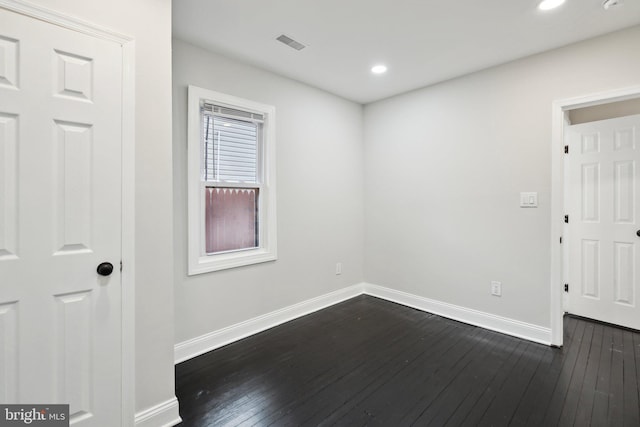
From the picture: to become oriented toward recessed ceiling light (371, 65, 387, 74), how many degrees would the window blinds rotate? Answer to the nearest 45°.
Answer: approximately 45° to its left

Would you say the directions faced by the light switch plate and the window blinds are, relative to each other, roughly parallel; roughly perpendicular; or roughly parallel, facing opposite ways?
roughly perpendicular

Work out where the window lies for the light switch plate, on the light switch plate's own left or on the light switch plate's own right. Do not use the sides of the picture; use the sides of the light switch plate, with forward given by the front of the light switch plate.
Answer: on the light switch plate's own right

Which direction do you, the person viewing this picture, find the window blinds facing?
facing the viewer and to the right of the viewer

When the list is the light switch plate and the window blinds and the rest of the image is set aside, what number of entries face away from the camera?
0

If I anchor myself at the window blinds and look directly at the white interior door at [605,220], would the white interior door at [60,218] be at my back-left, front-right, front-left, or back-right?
back-right

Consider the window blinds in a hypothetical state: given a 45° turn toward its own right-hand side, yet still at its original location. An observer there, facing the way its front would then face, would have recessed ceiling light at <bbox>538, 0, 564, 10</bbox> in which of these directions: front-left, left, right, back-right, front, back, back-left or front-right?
front-left

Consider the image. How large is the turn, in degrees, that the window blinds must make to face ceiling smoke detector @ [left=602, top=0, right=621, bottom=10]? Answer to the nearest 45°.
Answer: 0° — it already faces it

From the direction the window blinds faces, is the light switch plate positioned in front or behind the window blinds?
in front

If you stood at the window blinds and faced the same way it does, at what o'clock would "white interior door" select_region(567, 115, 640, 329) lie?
The white interior door is roughly at 11 o'clock from the window blinds.

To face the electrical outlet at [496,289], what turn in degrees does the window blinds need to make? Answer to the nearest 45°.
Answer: approximately 45° to its left

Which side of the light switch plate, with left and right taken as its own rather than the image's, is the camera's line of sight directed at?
front
